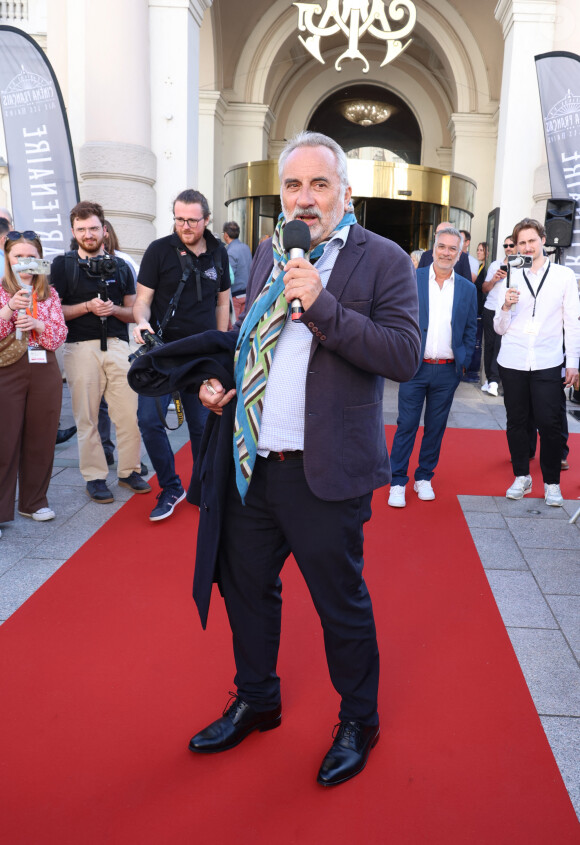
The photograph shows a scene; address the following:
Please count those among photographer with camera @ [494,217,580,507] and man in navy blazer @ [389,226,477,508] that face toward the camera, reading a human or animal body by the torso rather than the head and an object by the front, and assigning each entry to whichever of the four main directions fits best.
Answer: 2

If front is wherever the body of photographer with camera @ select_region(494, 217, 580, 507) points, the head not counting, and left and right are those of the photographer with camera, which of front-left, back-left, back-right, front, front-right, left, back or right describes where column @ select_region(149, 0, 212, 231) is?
back-right

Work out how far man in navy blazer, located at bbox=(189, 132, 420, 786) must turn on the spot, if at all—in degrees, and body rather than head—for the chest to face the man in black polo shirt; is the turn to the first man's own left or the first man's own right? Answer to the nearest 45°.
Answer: approximately 135° to the first man's own right

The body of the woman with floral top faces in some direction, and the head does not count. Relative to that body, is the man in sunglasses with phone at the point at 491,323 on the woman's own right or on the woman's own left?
on the woman's own left

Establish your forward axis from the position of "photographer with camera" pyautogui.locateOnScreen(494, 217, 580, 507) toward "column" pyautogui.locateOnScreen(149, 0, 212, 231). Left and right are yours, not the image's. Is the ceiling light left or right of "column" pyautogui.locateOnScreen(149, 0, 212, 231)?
right

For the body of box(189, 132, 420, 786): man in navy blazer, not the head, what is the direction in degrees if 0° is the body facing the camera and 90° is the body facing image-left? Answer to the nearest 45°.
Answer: approximately 45°

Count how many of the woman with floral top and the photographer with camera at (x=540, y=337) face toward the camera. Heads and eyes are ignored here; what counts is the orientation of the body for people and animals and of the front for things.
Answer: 2

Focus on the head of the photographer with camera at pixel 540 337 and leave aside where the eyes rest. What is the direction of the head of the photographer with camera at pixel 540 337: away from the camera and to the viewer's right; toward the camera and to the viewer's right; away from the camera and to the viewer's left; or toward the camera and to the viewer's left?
toward the camera and to the viewer's left

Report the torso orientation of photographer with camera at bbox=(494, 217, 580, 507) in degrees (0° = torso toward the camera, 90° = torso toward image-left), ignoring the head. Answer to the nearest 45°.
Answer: approximately 0°
